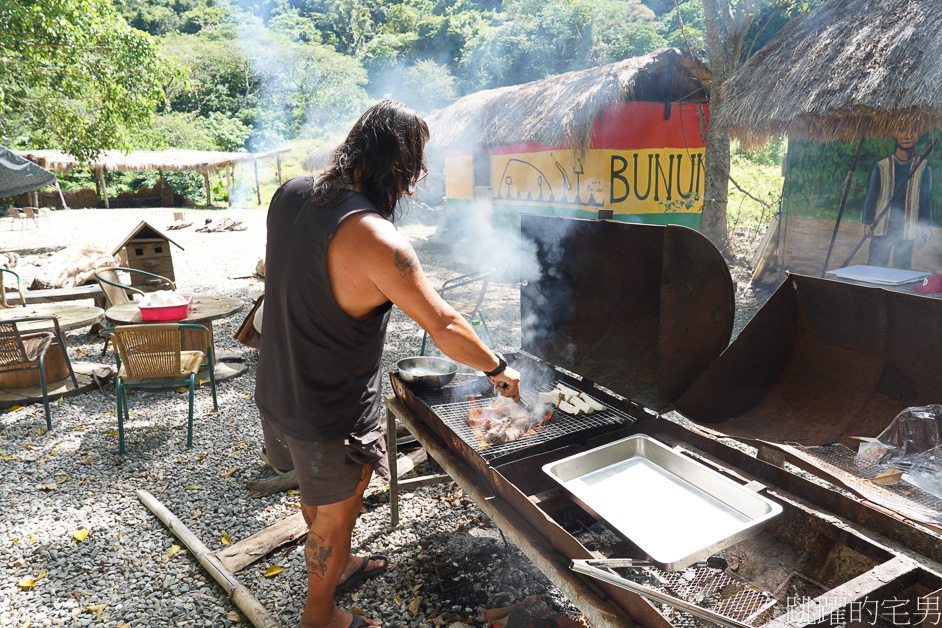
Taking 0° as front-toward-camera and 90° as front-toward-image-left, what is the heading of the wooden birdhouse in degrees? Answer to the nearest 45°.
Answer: approximately 0°

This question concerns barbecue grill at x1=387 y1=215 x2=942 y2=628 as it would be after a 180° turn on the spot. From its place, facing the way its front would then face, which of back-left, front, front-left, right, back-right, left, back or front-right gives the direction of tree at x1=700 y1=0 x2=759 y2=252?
front-left

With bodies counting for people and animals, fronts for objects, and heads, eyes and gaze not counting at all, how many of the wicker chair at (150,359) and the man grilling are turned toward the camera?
0

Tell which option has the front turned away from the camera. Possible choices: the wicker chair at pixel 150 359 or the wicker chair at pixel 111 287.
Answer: the wicker chair at pixel 150 359

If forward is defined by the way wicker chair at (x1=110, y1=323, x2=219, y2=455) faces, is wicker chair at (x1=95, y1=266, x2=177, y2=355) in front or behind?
in front

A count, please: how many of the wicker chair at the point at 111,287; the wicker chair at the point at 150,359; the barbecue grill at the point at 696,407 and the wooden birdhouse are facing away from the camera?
1

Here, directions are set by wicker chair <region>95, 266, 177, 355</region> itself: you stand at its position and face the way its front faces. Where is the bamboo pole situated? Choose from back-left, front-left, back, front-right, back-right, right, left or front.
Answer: front-right

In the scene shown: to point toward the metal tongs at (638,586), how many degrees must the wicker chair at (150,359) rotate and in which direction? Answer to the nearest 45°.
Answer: approximately 180°

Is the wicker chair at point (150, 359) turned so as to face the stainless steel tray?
no

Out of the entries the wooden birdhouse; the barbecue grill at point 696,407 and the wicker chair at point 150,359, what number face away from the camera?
1

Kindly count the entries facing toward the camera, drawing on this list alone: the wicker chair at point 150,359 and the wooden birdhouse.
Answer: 1

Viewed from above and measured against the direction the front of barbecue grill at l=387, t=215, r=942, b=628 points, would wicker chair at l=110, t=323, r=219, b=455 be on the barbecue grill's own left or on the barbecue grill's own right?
on the barbecue grill's own right

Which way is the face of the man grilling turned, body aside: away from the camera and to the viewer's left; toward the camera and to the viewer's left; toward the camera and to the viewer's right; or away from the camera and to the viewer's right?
away from the camera and to the viewer's right

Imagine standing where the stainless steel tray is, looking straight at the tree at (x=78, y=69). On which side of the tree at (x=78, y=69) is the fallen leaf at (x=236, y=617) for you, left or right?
left

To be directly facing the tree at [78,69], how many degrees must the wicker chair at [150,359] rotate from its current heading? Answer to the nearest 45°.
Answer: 0° — it already faces it

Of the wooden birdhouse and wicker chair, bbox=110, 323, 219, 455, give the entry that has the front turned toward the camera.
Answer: the wooden birdhouse

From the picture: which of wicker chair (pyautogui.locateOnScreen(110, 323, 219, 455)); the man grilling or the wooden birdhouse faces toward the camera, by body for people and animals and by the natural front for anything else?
the wooden birdhouse

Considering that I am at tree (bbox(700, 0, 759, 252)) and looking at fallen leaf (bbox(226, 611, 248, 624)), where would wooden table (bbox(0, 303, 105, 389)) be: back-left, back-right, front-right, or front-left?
front-right

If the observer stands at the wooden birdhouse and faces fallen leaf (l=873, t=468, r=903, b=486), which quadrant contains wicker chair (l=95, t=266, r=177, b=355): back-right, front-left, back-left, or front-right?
front-right

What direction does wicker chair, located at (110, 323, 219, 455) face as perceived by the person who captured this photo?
facing away from the viewer
